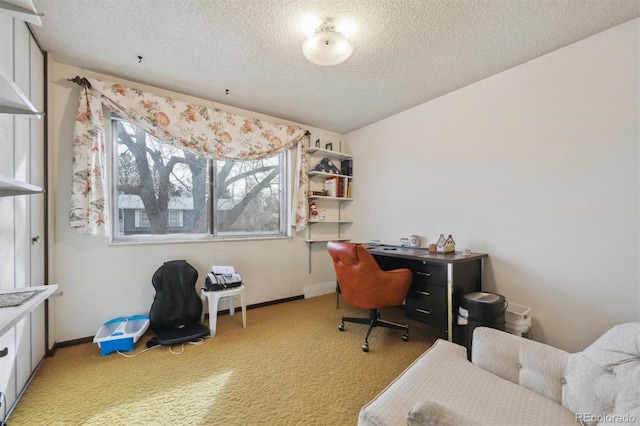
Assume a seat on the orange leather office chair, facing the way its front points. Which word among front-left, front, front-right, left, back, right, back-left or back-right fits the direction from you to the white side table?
back-left

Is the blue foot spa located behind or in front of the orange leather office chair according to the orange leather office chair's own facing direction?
behind

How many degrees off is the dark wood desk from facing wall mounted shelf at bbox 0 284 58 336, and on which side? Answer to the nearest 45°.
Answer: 0° — it already faces it

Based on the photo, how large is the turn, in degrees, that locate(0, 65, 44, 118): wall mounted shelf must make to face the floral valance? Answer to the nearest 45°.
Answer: approximately 45° to its left

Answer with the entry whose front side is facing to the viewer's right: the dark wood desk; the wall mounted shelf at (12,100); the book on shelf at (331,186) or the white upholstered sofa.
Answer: the wall mounted shelf

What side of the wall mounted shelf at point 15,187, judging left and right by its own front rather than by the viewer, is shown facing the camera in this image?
right

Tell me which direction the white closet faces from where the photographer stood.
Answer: facing to the right of the viewer

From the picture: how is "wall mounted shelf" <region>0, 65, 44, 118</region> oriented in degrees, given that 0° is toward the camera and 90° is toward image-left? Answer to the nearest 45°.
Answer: approximately 270°

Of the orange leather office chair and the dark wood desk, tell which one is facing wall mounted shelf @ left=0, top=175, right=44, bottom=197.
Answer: the dark wood desk

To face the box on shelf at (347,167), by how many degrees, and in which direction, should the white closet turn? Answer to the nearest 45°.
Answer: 0° — it already faces it
